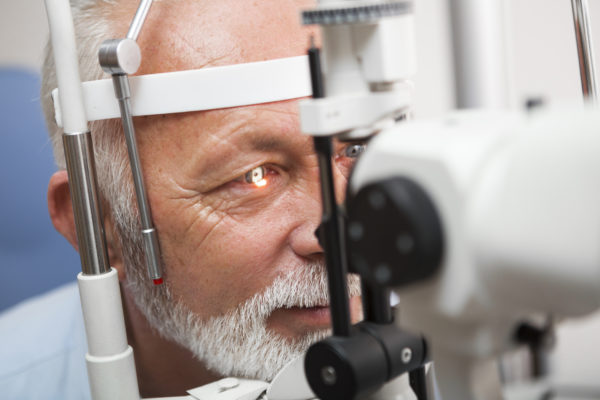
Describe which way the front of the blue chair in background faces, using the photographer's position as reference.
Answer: facing the viewer and to the right of the viewer

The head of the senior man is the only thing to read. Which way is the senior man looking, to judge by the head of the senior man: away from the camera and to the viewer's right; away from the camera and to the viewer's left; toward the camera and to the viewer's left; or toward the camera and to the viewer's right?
toward the camera and to the viewer's right

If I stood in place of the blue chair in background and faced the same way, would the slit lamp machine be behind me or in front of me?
in front

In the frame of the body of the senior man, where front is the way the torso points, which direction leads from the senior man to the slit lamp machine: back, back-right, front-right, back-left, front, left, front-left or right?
front-right
